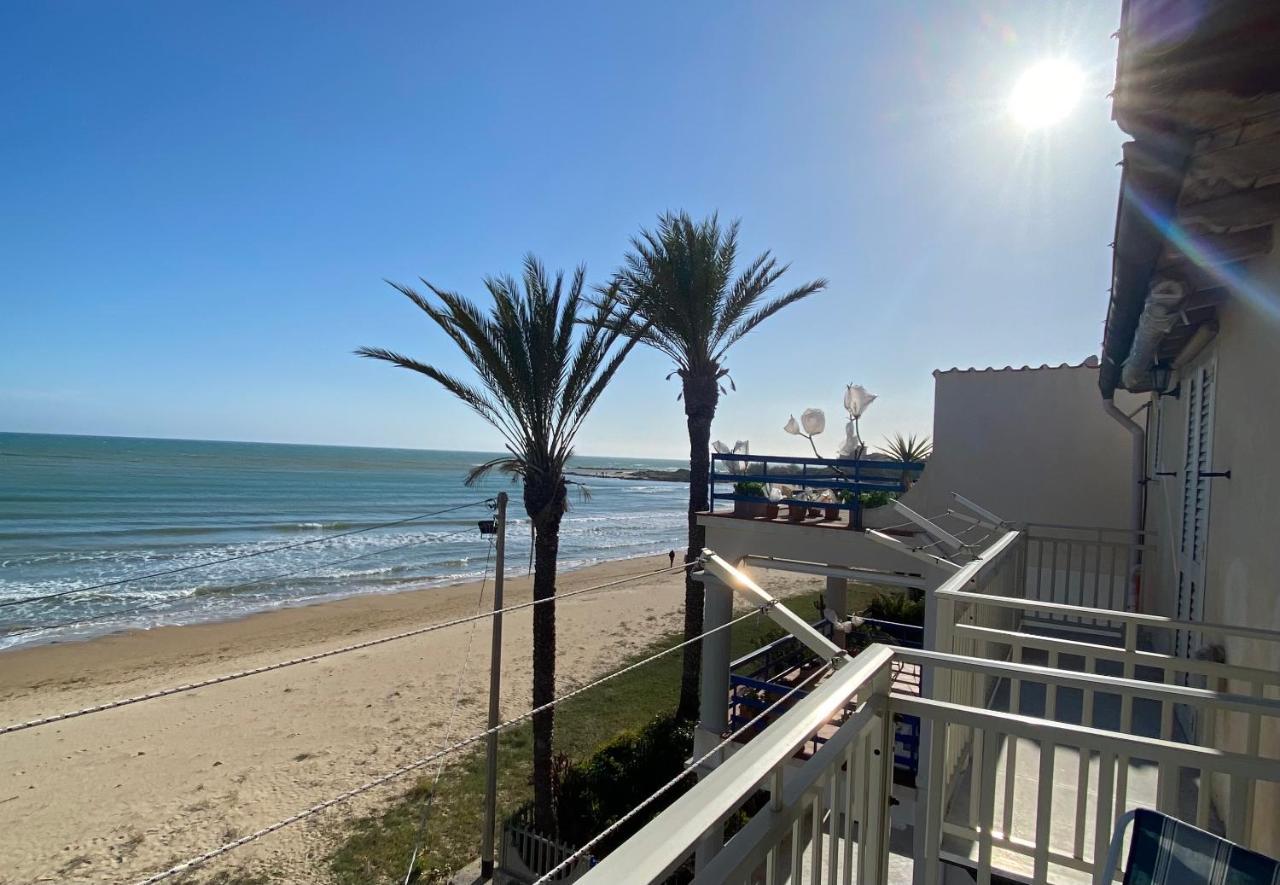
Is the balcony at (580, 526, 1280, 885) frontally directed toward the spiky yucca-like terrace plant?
no

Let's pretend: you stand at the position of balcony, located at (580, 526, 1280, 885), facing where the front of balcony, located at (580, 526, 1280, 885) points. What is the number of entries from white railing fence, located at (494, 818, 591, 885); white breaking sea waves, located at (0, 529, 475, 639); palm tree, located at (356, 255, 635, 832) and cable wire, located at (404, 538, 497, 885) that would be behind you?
0

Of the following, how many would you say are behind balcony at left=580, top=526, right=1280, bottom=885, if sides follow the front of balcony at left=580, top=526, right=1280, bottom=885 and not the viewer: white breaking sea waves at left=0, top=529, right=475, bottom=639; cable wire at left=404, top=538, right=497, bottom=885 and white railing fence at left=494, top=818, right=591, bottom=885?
0

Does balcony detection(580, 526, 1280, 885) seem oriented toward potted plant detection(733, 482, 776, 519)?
no

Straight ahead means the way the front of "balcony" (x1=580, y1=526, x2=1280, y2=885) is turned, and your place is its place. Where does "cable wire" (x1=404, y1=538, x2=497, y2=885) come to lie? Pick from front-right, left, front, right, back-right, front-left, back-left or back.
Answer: front-right

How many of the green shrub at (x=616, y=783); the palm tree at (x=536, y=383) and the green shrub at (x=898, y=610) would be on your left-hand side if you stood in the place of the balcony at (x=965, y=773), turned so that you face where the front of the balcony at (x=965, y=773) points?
0

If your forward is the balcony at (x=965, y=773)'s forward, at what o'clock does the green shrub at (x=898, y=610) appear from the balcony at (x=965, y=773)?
The green shrub is roughly at 3 o'clock from the balcony.

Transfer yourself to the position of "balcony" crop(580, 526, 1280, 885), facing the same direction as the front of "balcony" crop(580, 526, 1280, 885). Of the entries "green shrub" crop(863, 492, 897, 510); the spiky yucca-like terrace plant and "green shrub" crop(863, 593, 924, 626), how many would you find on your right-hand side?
3

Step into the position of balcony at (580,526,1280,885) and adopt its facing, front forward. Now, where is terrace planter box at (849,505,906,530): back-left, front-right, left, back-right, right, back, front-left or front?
right

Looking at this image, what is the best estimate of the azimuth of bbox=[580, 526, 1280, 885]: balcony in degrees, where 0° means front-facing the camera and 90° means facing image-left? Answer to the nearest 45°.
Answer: approximately 90°
